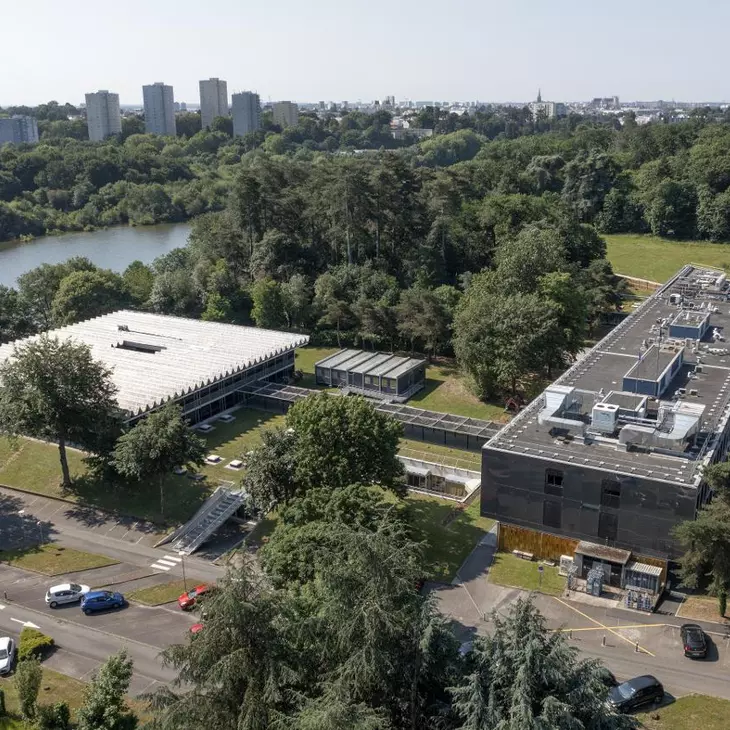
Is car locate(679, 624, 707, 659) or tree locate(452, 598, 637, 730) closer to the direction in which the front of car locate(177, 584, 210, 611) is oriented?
the tree

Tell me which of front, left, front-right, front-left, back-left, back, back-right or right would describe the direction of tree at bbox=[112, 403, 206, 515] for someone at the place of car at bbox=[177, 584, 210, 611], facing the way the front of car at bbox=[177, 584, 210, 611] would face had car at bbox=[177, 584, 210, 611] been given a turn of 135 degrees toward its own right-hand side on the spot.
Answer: front

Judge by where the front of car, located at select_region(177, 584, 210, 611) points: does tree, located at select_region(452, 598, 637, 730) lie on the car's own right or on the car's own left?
on the car's own left

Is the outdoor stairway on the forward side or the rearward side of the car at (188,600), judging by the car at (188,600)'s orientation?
on the rearward side

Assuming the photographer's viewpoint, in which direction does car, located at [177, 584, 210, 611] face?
facing the viewer and to the left of the viewer

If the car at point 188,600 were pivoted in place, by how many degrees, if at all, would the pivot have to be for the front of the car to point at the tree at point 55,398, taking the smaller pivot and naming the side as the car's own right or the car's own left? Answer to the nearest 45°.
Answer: approximately 90° to the car's own right
